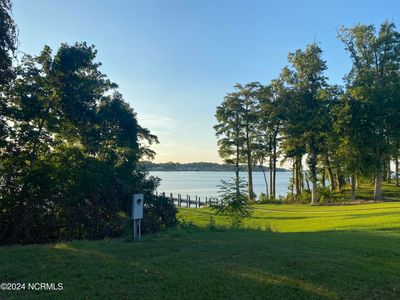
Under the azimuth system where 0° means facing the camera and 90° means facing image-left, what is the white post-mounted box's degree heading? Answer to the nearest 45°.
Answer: approximately 0°

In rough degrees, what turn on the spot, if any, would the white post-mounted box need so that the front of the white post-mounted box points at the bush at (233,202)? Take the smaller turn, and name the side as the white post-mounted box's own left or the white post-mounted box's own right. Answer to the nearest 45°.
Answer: approximately 135° to the white post-mounted box's own left

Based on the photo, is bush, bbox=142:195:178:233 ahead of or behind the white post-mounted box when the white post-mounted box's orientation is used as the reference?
behind
